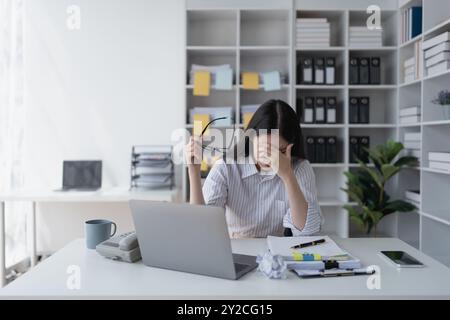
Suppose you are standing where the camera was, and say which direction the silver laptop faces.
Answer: facing away from the viewer and to the right of the viewer

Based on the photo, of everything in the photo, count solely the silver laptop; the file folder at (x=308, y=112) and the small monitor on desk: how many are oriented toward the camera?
2

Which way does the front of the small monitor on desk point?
toward the camera

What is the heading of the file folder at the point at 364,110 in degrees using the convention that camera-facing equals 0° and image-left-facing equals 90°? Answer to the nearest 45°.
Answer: approximately 0°

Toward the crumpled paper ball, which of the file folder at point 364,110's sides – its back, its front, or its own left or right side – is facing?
front

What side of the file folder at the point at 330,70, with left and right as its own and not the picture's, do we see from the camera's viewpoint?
front

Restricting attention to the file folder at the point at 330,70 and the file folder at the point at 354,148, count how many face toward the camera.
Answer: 2

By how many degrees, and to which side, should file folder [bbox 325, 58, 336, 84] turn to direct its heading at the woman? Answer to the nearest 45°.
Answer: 0° — it already faces them

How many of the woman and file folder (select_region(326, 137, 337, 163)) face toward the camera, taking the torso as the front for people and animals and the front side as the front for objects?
2

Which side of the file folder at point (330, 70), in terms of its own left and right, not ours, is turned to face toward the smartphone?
front

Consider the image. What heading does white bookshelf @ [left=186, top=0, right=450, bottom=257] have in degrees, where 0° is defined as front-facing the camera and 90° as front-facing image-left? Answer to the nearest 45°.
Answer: approximately 0°

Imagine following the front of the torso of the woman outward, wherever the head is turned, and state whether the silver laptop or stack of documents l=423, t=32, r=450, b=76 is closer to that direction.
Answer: the silver laptop
